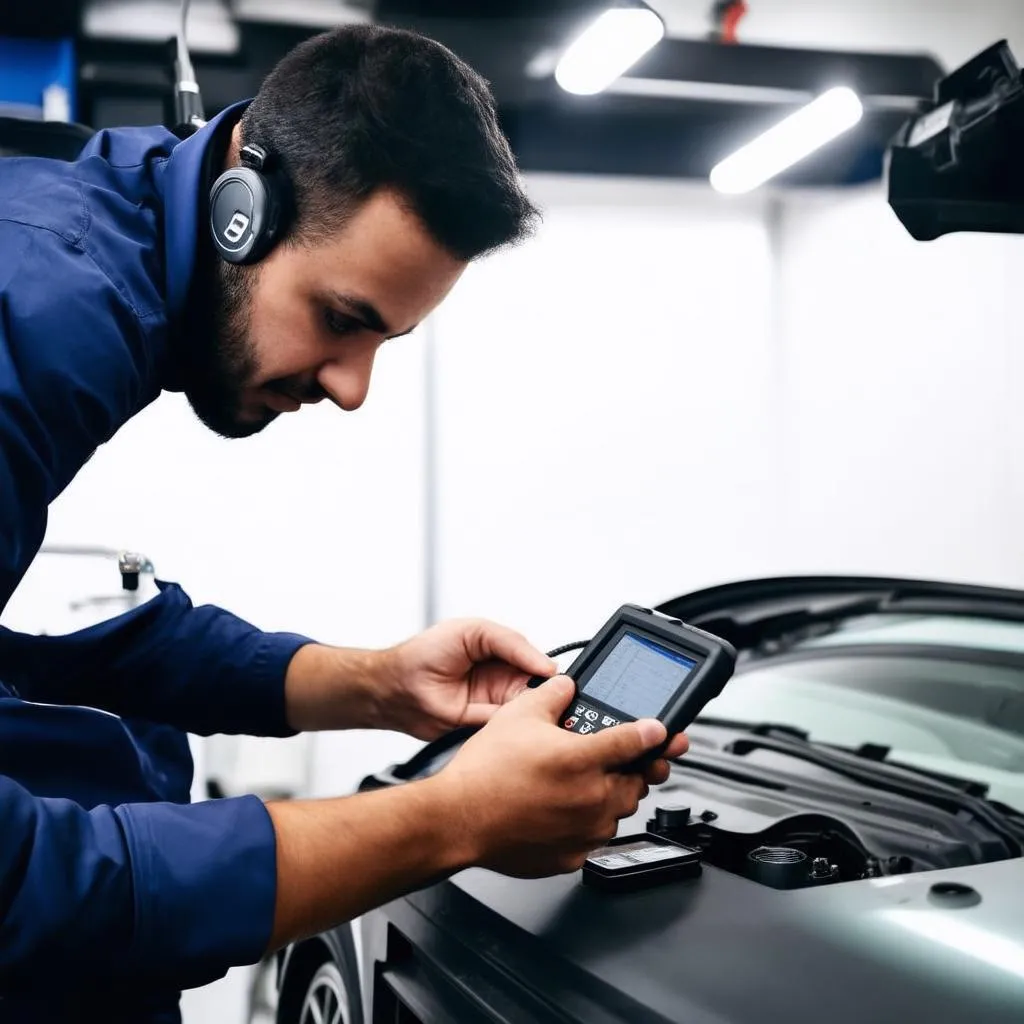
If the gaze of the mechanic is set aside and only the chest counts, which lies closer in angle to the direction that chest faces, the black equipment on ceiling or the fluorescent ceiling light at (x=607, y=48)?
the black equipment on ceiling

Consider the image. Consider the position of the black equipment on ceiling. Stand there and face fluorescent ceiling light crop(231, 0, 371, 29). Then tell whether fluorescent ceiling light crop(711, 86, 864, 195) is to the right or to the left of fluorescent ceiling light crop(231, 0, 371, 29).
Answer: right

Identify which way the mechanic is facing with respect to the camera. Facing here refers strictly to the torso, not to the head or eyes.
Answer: to the viewer's right

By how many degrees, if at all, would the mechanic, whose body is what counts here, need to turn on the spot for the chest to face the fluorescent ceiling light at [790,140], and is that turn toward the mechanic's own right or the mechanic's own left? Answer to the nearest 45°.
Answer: approximately 45° to the mechanic's own left

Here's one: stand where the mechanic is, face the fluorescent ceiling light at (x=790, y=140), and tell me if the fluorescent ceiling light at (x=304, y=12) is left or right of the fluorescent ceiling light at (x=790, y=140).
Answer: left

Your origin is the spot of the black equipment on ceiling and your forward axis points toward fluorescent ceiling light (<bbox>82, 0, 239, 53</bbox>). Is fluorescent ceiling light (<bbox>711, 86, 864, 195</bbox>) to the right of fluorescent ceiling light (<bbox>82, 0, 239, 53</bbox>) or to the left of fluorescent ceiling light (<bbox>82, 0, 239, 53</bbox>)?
right

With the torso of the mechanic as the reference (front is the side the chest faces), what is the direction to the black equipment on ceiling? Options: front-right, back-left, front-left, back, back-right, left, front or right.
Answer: front

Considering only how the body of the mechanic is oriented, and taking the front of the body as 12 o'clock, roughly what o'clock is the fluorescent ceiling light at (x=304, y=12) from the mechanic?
The fluorescent ceiling light is roughly at 9 o'clock from the mechanic.

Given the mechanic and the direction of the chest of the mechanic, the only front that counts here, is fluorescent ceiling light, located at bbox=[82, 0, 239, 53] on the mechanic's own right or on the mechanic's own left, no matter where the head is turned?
on the mechanic's own left

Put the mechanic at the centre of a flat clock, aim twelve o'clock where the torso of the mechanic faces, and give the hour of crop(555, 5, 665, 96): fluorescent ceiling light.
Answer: The fluorescent ceiling light is roughly at 10 o'clock from the mechanic.
